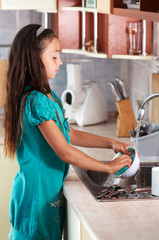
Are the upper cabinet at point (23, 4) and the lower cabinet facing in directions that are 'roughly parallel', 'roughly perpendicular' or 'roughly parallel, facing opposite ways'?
roughly perpendicular

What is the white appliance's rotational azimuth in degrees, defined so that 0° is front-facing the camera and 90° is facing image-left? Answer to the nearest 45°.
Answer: approximately 45°

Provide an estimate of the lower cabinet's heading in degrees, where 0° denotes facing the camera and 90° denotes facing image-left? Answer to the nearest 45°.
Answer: approximately 90°

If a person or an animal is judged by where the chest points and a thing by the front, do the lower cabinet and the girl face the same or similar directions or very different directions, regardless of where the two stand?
very different directions

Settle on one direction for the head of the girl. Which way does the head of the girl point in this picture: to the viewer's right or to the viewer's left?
to the viewer's right

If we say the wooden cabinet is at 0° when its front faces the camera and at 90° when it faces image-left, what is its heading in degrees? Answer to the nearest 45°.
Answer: approximately 45°

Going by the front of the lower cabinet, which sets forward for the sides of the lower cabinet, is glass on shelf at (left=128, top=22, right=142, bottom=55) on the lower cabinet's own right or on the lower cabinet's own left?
on the lower cabinet's own right

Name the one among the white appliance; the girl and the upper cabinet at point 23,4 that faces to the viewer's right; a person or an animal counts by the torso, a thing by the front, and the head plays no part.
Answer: the girl

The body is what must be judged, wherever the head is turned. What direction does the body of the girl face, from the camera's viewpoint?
to the viewer's right

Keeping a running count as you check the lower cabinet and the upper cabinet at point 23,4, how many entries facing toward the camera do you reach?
1

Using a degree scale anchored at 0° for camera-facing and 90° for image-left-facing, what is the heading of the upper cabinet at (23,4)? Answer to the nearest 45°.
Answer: approximately 0°
